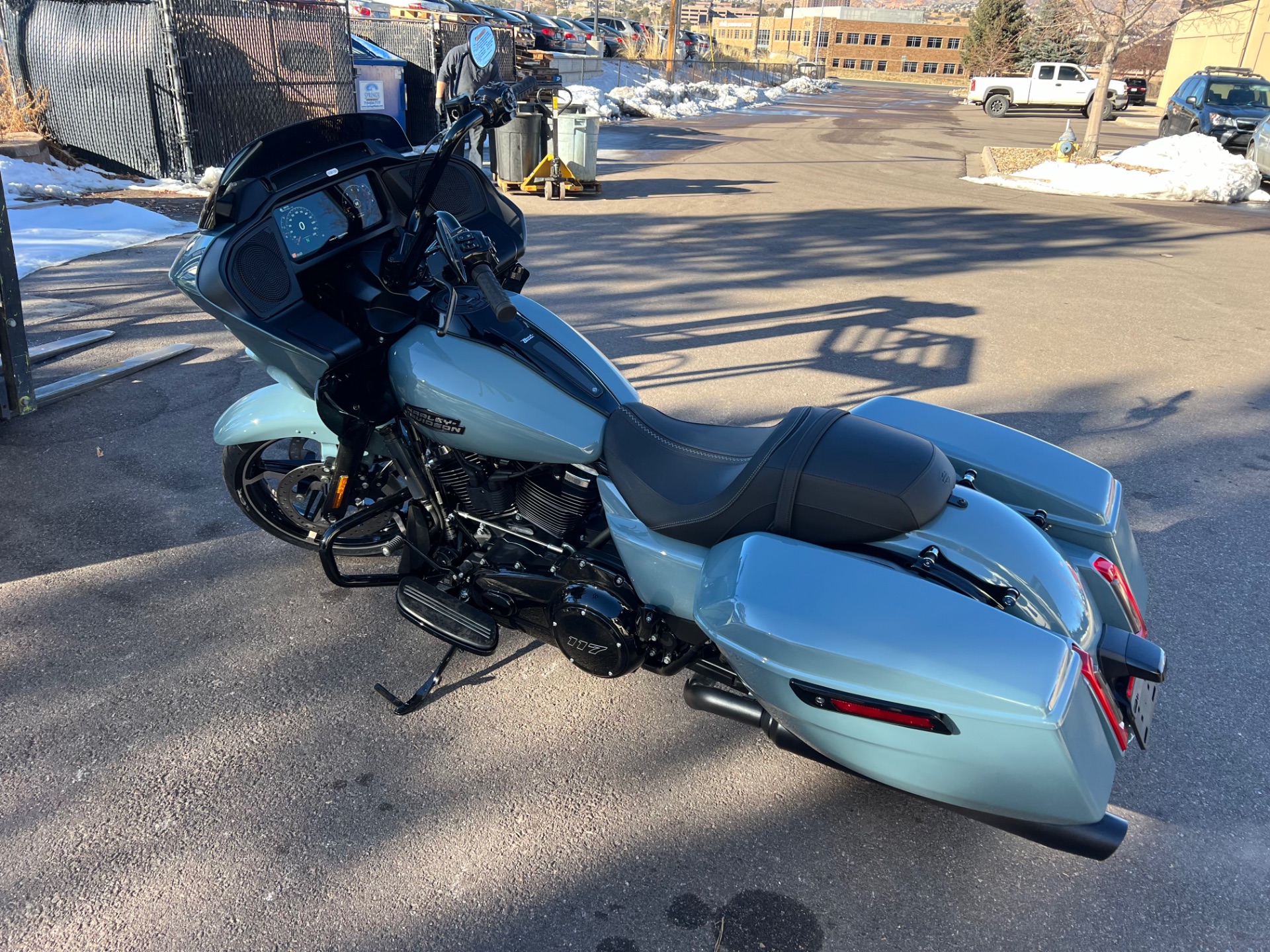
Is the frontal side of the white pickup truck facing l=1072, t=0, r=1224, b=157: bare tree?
no

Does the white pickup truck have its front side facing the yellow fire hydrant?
no

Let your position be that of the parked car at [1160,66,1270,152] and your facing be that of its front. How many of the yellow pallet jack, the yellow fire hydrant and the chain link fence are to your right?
3

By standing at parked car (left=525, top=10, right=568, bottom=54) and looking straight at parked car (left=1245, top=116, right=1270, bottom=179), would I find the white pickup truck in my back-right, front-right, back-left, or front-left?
front-left

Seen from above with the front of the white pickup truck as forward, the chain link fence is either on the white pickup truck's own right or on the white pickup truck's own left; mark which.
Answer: on the white pickup truck's own right

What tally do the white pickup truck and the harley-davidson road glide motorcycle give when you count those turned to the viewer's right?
1

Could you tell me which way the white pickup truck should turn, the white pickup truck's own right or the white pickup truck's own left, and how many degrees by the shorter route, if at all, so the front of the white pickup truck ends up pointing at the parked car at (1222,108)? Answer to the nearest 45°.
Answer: approximately 90° to the white pickup truck's own right

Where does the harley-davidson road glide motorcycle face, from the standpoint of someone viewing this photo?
facing away from the viewer and to the left of the viewer

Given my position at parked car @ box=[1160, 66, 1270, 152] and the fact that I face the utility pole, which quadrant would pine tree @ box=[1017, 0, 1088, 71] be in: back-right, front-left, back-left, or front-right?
front-right

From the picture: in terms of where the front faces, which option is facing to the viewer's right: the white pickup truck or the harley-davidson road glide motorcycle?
the white pickup truck

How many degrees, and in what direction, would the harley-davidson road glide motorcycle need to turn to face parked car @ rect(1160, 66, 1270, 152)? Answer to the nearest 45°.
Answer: approximately 90° to its right

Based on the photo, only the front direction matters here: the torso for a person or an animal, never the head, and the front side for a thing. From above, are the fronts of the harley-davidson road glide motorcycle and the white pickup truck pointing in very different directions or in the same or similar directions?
very different directions

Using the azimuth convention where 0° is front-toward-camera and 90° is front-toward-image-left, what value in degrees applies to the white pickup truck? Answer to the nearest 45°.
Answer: approximately 270°

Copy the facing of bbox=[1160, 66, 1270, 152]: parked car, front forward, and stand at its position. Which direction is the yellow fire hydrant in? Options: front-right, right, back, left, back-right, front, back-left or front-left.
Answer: right

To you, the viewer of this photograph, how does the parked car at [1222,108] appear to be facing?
facing the viewer and to the right of the viewer

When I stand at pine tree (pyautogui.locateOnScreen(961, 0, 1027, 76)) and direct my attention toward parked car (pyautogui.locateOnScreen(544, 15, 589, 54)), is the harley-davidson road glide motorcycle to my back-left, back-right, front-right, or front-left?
front-left

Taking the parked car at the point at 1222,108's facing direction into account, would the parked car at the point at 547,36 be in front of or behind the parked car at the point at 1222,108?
behind

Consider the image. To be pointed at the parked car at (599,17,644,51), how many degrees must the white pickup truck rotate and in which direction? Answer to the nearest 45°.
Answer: approximately 135° to its left
